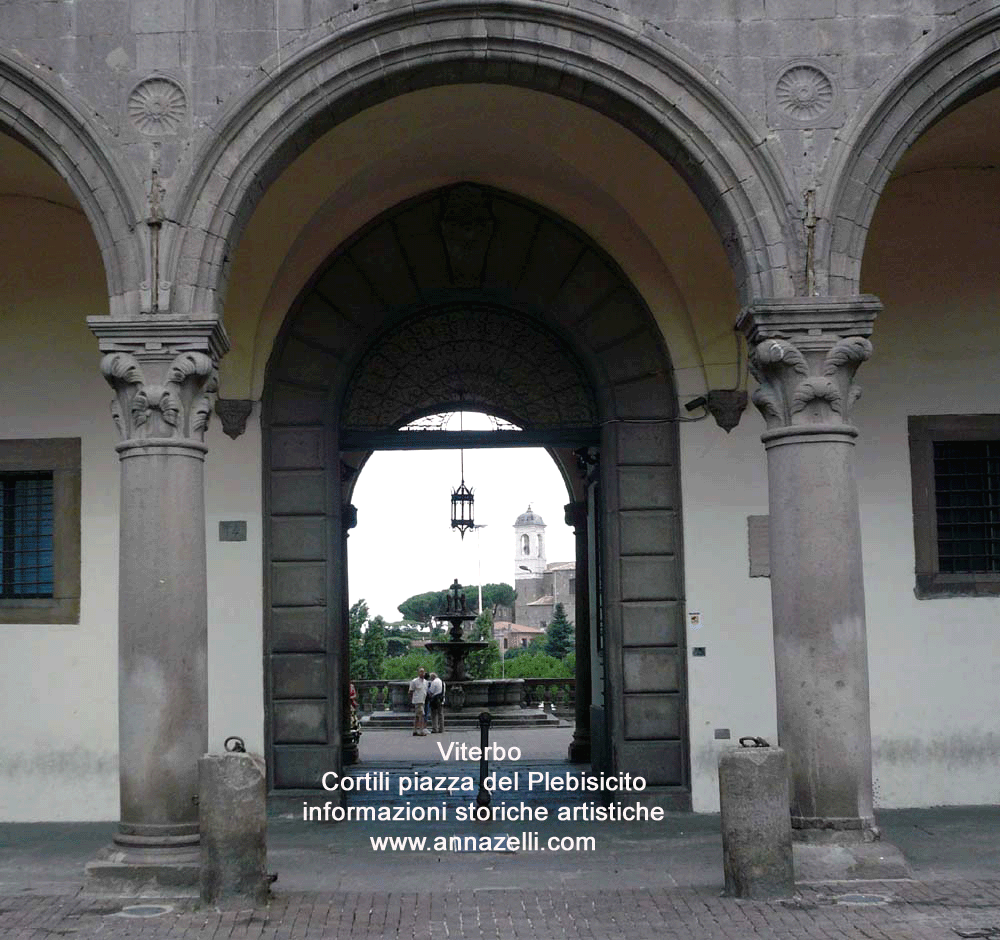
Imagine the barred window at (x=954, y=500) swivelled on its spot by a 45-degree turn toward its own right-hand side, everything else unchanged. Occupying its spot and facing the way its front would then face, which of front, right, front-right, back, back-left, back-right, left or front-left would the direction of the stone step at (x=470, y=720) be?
right

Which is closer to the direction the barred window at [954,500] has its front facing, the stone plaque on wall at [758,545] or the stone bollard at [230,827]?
the stone bollard

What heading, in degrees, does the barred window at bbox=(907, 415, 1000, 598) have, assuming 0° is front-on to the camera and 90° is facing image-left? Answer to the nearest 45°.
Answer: approximately 0°

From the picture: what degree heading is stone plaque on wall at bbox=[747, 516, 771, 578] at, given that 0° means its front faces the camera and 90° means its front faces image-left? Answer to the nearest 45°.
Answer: approximately 0°

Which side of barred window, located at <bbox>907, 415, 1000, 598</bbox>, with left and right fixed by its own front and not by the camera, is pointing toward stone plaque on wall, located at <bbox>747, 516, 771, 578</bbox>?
right

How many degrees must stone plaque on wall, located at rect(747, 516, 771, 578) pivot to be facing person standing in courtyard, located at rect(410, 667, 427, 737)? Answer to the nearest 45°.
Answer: approximately 135° to its right

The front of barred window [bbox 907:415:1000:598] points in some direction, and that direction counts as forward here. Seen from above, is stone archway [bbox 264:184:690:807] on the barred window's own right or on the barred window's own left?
on the barred window's own right

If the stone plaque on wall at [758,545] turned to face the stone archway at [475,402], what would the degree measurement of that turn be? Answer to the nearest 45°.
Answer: approximately 90° to its right

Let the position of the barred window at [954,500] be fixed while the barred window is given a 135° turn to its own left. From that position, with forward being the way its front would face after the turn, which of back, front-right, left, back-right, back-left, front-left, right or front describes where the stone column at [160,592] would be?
back

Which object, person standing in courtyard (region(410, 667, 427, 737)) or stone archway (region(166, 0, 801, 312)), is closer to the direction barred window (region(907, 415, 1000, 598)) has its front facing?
the stone archway

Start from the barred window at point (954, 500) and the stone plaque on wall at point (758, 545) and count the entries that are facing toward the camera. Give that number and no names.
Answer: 2
